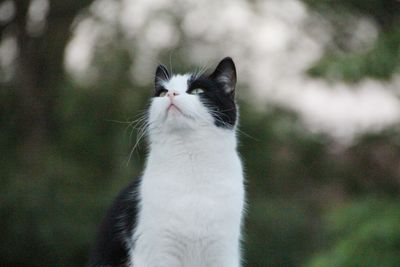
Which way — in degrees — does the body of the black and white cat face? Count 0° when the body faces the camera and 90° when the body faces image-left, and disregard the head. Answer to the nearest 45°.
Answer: approximately 315°
